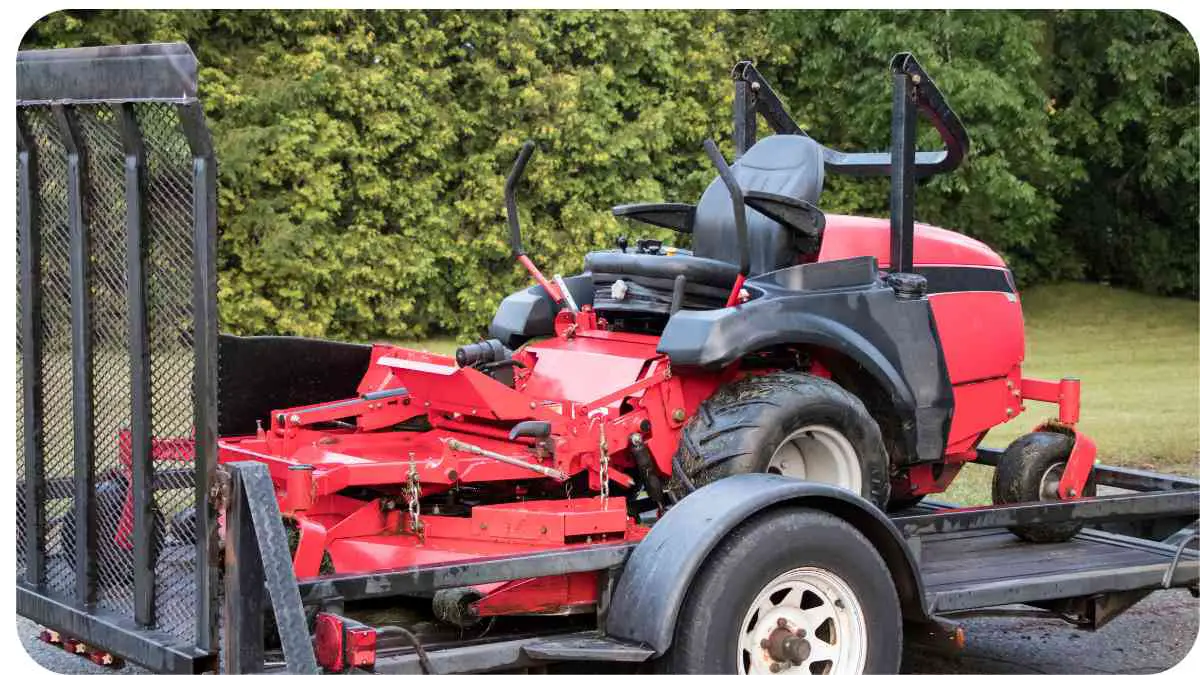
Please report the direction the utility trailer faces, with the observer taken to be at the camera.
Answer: facing away from the viewer and to the right of the viewer

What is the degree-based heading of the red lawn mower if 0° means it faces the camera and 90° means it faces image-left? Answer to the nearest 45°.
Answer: approximately 45°
